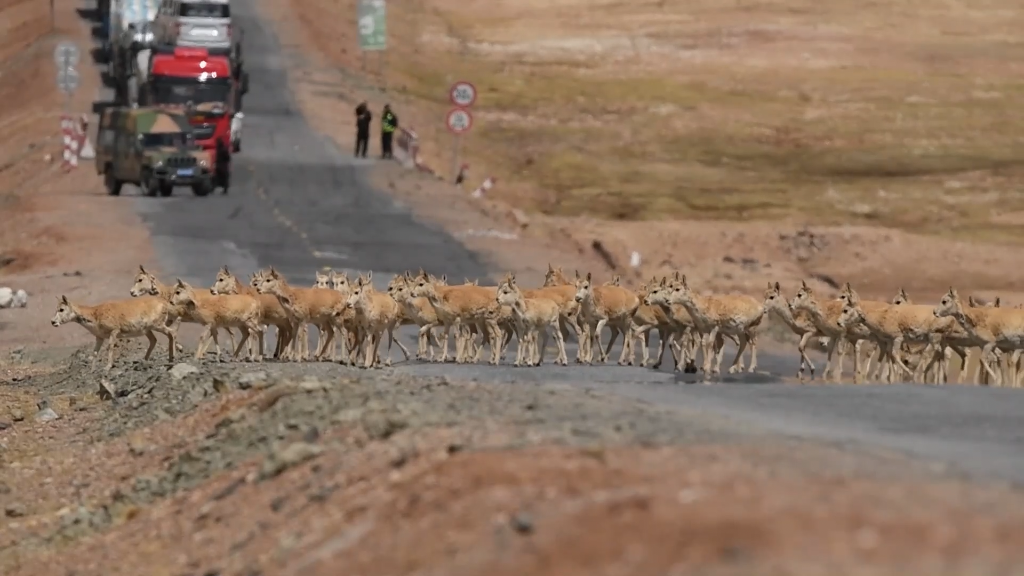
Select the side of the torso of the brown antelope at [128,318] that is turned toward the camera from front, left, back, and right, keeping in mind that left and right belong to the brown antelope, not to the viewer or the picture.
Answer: left

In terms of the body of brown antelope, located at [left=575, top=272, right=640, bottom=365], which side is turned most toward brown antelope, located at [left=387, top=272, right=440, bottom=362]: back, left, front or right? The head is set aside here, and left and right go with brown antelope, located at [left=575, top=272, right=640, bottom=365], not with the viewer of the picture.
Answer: front

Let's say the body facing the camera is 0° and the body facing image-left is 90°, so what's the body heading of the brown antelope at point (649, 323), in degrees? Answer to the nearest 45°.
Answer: approximately 45°

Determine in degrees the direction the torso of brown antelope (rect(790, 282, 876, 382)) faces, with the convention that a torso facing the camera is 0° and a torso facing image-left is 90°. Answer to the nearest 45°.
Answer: approximately 90°

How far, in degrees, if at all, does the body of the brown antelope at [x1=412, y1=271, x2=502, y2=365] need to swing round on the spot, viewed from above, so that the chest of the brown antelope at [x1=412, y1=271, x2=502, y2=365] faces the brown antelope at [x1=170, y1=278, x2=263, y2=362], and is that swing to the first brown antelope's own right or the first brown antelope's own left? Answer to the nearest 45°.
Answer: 0° — it already faces it

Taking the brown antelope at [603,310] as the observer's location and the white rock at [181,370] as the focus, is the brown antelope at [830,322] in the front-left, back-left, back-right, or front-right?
back-left

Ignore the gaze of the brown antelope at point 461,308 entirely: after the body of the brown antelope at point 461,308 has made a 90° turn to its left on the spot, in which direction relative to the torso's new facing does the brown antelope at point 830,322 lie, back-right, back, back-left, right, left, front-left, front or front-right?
left

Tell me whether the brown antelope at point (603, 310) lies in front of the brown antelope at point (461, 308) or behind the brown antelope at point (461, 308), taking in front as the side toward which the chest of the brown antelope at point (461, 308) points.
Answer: behind

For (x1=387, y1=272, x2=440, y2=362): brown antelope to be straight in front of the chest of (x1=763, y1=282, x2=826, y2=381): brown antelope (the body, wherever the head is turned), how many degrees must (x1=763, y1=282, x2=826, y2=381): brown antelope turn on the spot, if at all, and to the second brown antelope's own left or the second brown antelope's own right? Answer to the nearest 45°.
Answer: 0° — it already faces it

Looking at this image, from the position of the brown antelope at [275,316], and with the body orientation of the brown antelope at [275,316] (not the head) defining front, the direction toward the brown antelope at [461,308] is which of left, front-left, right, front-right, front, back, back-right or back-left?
back

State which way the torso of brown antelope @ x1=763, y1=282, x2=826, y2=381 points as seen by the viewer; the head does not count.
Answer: to the viewer's left

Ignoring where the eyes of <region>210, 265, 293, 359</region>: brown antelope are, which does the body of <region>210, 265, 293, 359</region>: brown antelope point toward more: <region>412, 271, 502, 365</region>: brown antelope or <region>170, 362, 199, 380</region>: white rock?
the white rock

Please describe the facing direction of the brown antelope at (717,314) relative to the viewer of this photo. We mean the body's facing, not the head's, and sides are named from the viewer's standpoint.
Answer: facing to the left of the viewer

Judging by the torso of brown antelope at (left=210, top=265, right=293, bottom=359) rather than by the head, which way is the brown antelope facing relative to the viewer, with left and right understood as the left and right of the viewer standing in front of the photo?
facing to the left of the viewer

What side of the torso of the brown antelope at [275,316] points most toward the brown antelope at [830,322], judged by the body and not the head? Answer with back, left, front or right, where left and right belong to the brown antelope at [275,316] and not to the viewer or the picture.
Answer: back

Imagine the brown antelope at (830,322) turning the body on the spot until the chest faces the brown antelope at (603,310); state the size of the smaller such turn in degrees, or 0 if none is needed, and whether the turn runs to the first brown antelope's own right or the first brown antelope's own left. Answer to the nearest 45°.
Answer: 0° — it already faces it

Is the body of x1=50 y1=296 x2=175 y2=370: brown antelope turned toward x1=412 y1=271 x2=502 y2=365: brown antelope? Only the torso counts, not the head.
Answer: no

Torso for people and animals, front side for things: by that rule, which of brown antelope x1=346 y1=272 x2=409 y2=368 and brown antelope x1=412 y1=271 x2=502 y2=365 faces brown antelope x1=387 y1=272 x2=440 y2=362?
brown antelope x1=412 y1=271 x2=502 y2=365

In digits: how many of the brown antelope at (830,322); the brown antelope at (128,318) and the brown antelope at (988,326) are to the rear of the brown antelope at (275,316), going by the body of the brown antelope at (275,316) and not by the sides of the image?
2

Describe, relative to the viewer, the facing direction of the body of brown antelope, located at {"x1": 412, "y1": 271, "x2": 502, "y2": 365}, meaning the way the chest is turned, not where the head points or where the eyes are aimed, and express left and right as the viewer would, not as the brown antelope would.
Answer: facing to the left of the viewer

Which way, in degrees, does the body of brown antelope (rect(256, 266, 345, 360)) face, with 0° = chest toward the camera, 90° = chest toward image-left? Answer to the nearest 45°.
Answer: approximately 90°

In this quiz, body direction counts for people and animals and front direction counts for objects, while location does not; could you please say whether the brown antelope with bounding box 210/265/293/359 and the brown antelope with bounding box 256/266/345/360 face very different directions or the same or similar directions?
same or similar directions

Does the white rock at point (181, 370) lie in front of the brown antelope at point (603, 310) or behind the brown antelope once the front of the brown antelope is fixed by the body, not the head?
in front

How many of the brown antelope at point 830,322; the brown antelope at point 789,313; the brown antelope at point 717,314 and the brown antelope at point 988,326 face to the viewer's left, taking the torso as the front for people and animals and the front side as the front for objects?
4
